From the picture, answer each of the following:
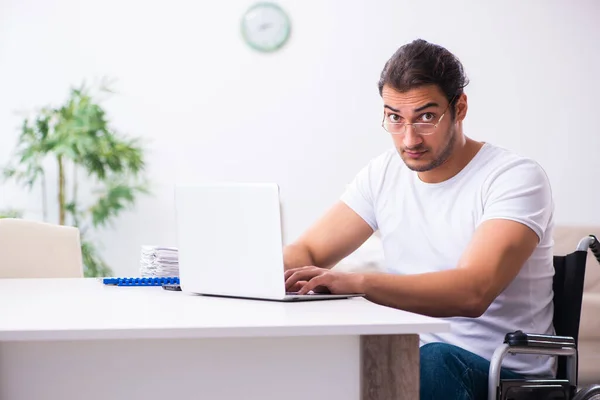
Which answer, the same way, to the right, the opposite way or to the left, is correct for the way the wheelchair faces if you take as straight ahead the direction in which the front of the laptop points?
the opposite way

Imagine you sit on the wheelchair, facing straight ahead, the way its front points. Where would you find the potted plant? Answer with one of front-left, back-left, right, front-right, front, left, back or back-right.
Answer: right

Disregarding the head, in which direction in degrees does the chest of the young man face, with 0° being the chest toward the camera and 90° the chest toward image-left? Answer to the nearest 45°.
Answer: approximately 45°

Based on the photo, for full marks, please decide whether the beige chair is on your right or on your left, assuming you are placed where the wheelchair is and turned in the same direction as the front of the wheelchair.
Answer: on your right

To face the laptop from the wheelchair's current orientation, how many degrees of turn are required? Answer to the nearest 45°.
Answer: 0° — it already faces it

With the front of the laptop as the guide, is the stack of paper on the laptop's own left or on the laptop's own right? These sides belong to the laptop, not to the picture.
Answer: on the laptop's own left

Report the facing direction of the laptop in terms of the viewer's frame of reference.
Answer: facing away from the viewer and to the right of the viewer

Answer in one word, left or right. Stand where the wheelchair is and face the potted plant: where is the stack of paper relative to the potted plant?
left

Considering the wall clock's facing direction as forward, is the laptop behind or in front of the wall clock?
in front

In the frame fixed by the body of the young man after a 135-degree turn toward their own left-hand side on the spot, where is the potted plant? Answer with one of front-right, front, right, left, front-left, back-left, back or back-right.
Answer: back-left

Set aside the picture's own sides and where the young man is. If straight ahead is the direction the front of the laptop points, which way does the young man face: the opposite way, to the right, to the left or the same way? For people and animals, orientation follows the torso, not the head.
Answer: the opposite way

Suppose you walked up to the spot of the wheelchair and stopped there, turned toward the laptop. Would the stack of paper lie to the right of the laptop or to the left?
right

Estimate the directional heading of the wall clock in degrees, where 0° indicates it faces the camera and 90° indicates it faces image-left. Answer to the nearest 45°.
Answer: approximately 0°
